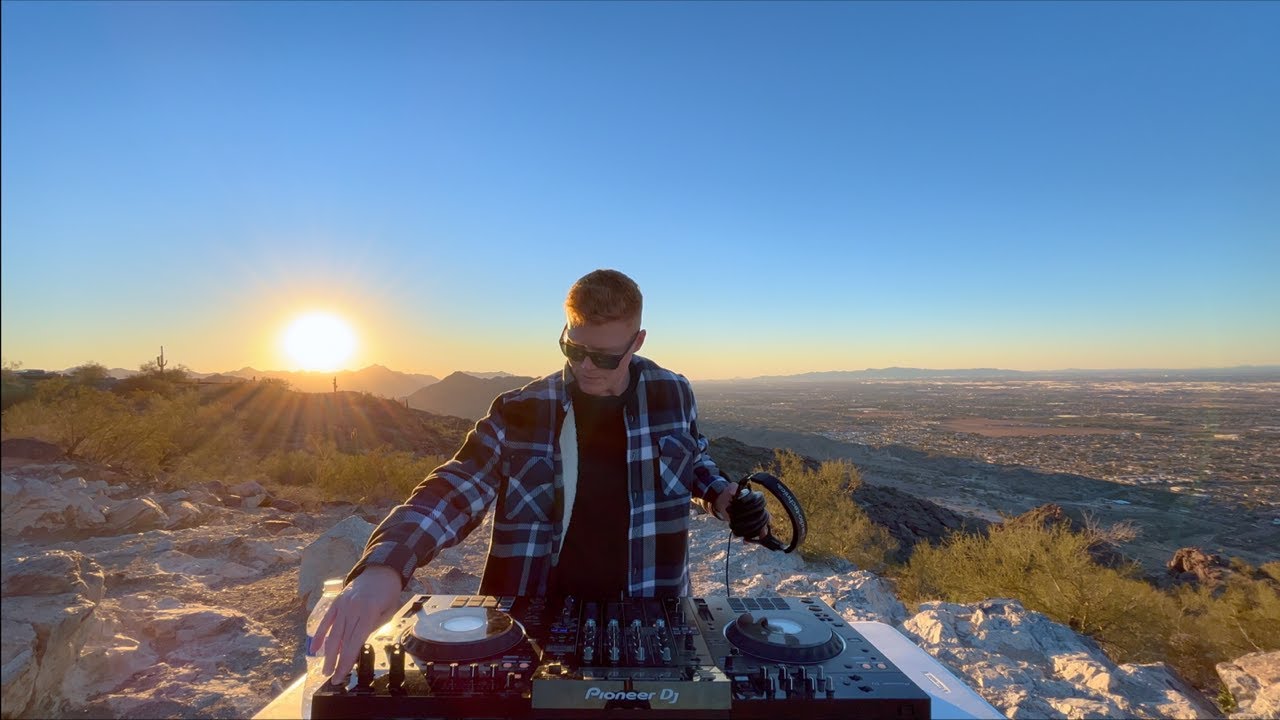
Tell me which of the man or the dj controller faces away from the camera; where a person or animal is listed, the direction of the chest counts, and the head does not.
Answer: the dj controller

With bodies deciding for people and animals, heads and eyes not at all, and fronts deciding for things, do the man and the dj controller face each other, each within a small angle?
yes

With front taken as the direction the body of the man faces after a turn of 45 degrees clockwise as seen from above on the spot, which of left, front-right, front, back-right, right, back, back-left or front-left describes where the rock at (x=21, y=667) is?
front-right

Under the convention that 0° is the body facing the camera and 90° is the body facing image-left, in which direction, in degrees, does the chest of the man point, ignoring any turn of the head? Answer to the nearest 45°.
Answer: approximately 0°

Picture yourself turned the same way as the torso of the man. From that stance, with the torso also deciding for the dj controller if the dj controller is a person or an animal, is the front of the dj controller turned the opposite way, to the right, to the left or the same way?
the opposite way

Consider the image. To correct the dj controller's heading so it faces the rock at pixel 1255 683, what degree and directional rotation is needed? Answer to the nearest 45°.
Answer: approximately 45° to its right

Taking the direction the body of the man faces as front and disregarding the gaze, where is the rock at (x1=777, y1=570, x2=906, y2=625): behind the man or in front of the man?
behind

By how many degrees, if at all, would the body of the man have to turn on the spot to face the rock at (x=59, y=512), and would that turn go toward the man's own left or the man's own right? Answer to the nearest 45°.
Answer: approximately 135° to the man's own right

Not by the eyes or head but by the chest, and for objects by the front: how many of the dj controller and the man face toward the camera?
1

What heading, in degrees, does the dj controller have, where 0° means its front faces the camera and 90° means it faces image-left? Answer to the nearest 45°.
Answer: approximately 180°

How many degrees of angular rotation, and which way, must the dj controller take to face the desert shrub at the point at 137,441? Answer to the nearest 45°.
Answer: approximately 45° to its left

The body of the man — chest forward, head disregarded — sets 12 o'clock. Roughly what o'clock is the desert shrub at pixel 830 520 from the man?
The desert shrub is roughly at 7 o'clock from the man.

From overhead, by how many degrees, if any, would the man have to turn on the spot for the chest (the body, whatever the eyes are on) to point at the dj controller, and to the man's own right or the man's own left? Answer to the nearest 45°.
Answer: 0° — they already face it
